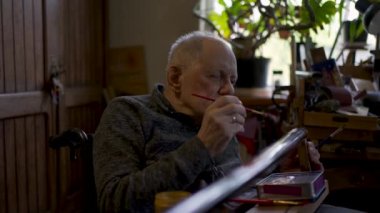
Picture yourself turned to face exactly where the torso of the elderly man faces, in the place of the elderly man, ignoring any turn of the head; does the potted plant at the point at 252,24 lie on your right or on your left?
on your left

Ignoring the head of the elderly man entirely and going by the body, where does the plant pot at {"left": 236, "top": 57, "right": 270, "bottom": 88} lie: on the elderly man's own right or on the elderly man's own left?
on the elderly man's own left

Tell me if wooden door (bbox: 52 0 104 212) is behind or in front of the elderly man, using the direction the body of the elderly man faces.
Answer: behind

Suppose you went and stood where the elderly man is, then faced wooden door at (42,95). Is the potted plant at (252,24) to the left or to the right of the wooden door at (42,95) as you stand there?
right

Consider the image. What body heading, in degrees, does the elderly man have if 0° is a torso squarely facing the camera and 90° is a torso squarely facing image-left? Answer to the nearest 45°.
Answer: approximately 315°

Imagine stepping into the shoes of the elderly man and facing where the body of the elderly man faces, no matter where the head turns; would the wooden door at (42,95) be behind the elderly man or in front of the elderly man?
behind

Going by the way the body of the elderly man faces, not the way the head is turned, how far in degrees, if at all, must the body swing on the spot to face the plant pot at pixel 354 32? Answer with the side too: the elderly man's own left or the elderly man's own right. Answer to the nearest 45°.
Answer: approximately 90° to the elderly man's own left
